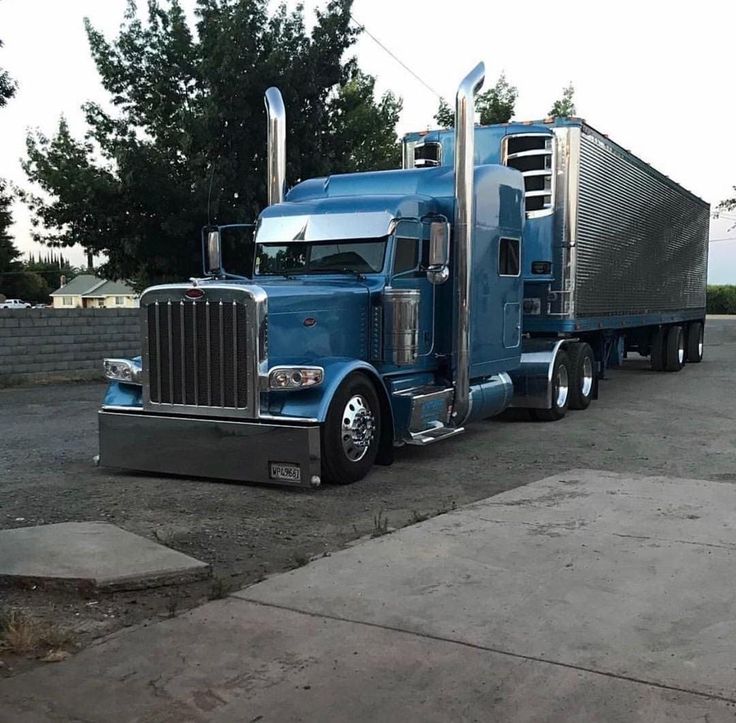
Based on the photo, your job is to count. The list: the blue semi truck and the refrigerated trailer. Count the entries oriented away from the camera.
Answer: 0

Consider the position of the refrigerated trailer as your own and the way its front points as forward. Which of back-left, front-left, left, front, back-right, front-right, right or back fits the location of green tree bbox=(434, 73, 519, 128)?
back-right

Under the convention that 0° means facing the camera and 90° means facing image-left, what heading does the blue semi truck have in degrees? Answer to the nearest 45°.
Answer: approximately 45°

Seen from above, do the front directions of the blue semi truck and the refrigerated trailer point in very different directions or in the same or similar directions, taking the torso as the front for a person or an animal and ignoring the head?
same or similar directions

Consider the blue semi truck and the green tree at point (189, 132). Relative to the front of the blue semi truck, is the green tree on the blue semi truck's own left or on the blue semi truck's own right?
on the blue semi truck's own right

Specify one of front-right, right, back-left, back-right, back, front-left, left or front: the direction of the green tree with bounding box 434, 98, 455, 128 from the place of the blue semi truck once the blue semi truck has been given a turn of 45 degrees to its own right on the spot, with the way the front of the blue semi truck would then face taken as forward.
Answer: right

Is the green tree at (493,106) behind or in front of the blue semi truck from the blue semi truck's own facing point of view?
behind

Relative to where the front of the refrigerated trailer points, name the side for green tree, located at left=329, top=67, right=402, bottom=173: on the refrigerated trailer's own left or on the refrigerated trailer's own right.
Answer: on the refrigerated trailer's own right

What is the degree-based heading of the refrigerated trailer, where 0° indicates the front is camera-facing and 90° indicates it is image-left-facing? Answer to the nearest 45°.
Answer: approximately 45°
